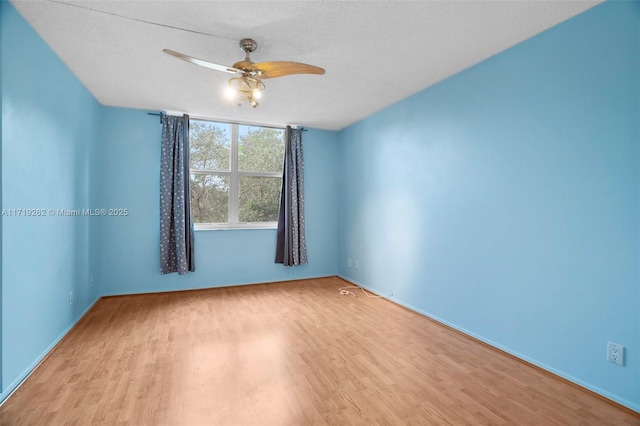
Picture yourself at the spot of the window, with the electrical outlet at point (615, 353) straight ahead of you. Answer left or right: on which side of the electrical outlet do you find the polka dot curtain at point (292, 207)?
left

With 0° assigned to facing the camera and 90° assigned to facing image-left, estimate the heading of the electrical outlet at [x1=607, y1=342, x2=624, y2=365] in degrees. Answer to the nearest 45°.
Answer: approximately 45°

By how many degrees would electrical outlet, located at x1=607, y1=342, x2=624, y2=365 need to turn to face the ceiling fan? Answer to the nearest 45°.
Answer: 0° — it already faces it

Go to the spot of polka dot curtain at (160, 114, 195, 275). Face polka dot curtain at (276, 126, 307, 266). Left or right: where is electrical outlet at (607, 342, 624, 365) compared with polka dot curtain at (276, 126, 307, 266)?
right

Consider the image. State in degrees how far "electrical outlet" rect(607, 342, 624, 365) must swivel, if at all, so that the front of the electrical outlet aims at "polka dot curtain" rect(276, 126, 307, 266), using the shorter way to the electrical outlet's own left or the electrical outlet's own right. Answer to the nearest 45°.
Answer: approximately 45° to the electrical outlet's own right

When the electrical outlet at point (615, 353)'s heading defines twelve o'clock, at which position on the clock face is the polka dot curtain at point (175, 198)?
The polka dot curtain is roughly at 1 o'clock from the electrical outlet.

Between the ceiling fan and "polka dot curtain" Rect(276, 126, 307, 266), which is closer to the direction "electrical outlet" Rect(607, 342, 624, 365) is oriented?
the ceiling fan
